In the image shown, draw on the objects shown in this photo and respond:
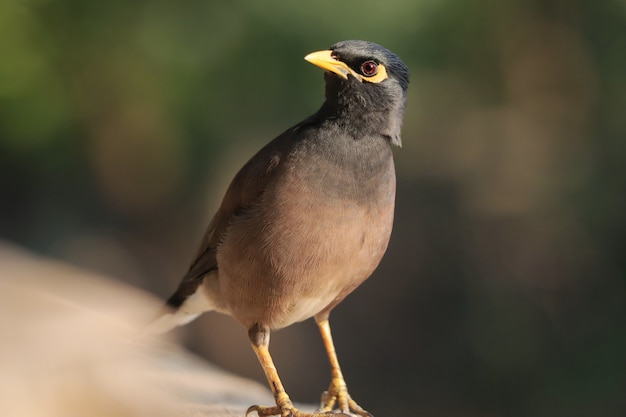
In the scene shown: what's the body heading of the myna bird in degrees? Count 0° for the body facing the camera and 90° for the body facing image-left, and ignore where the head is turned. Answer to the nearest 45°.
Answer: approximately 315°
